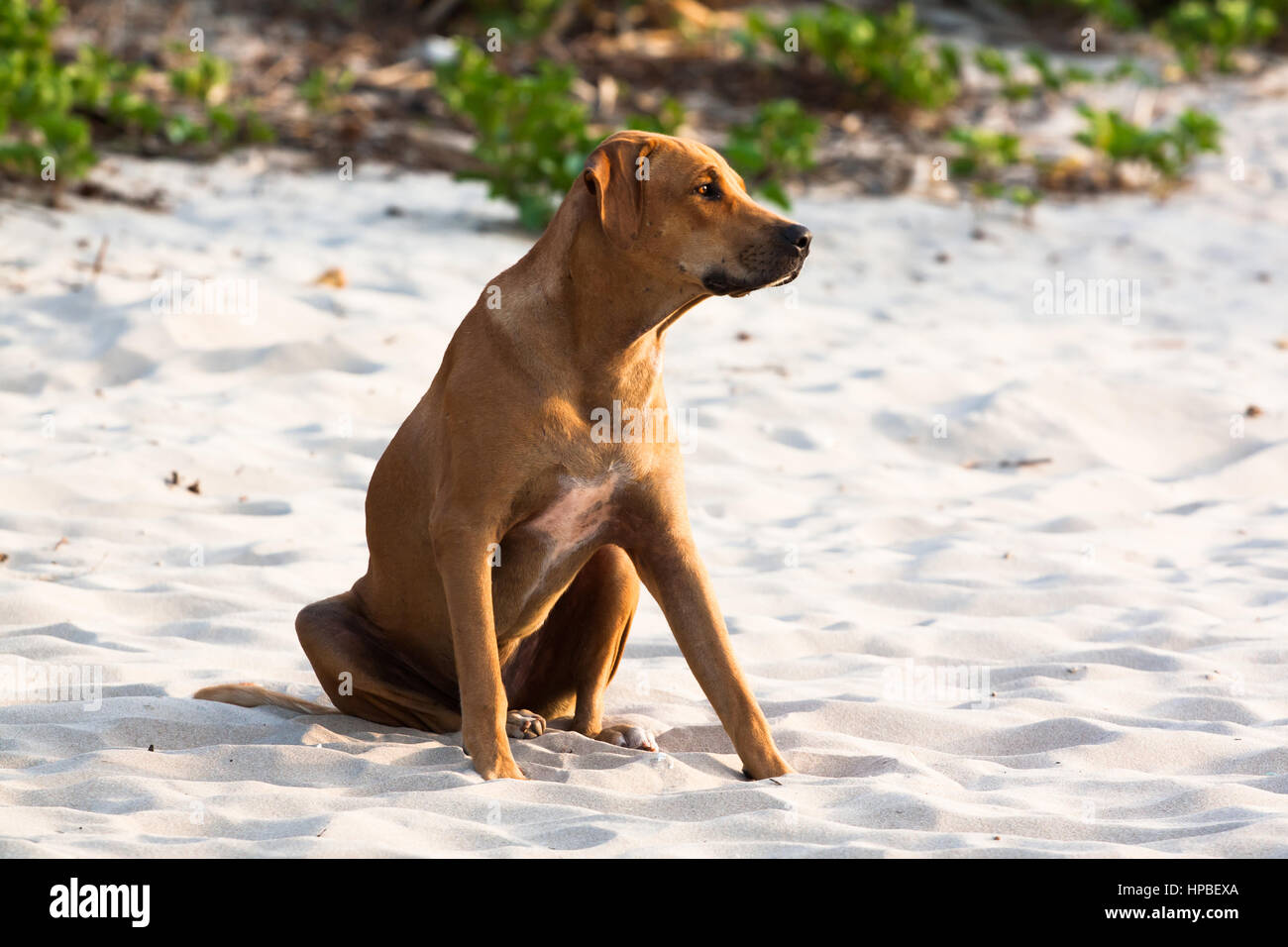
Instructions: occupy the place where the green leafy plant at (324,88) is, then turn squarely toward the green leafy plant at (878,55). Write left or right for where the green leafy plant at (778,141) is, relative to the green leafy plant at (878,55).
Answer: right

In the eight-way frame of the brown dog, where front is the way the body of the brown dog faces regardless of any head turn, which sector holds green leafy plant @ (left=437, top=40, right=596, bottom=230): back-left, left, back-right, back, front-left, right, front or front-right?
back-left

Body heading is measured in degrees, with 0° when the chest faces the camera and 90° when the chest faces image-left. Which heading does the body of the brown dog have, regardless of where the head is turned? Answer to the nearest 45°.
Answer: approximately 315°

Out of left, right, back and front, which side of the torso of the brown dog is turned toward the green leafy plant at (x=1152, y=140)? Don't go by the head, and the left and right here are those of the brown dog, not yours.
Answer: left

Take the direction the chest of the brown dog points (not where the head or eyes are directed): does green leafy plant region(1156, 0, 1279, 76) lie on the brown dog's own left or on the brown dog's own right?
on the brown dog's own left

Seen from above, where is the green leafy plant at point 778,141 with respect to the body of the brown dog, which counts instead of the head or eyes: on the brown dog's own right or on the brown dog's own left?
on the brown dog's own left
